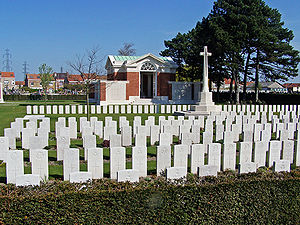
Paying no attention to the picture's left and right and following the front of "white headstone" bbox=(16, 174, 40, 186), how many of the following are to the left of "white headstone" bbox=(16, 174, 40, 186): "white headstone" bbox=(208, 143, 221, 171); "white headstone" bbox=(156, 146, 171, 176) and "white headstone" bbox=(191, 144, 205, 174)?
3

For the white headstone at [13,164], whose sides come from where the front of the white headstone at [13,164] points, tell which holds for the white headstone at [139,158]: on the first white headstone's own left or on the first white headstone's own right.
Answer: on the first white headstone's own left

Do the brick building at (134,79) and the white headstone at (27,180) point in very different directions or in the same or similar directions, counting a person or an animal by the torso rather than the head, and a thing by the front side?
same or similar directions

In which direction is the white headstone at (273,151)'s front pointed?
toward the camera

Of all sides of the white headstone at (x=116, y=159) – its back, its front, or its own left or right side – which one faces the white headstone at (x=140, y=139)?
back

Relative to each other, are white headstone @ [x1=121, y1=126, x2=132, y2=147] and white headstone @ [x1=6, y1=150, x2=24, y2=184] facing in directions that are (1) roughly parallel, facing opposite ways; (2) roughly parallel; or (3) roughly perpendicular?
roughly parallel

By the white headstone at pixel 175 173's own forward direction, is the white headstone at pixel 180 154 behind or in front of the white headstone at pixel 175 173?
behind

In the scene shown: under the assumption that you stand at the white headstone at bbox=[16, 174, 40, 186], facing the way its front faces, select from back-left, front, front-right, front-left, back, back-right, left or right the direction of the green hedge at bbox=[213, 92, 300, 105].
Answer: back-left

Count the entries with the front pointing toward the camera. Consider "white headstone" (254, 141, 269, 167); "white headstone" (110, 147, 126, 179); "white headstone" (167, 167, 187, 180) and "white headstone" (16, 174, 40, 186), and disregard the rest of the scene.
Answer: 4

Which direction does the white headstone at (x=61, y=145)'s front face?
toward the camera

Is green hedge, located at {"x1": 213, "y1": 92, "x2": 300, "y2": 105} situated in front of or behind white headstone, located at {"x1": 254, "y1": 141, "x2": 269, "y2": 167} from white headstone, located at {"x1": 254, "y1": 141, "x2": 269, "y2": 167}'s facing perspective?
behind

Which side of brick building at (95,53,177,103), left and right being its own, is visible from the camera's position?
front

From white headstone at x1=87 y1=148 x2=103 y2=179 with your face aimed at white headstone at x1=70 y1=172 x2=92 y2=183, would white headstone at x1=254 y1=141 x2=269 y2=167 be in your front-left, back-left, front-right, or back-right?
back-left

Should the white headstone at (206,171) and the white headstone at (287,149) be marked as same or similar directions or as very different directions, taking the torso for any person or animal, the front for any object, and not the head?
same or similar directions

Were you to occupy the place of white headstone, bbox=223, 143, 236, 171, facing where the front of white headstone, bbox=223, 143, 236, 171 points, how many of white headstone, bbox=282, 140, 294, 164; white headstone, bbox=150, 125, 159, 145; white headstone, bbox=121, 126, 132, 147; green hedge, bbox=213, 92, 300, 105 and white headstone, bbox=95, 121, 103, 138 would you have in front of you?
0

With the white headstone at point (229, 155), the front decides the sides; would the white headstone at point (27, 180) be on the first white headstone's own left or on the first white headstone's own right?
on the first white headstone's own right

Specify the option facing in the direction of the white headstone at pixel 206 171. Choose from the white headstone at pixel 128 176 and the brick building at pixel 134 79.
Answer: the brick building

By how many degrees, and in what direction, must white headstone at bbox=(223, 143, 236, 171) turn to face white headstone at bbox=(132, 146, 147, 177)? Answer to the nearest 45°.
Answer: approximately 45° to its right

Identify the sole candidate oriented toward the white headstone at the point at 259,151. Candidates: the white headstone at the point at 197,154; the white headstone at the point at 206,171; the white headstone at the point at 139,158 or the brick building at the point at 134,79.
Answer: the brick building

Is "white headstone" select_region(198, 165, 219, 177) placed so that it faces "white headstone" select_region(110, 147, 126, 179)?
no

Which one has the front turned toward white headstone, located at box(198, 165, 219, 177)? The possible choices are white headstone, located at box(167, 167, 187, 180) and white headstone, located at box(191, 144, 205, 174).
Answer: white headstone, located at box(191, 144, 205, 174)

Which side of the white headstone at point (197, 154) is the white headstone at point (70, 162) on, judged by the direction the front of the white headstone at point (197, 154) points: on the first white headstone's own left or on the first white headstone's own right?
on the first white headstone's own right

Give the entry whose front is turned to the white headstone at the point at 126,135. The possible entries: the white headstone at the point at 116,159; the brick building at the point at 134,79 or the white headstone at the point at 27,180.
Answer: the brick building
